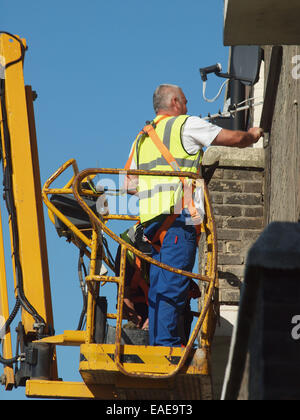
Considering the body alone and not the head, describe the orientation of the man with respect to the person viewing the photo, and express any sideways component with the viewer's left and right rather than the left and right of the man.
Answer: facing away from the viewer and to the right of the viewer

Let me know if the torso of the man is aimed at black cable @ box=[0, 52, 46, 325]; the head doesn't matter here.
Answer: no

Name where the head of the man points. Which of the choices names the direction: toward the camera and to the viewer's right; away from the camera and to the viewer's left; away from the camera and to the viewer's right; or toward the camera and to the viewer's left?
away from the camera and to the viewer's right
